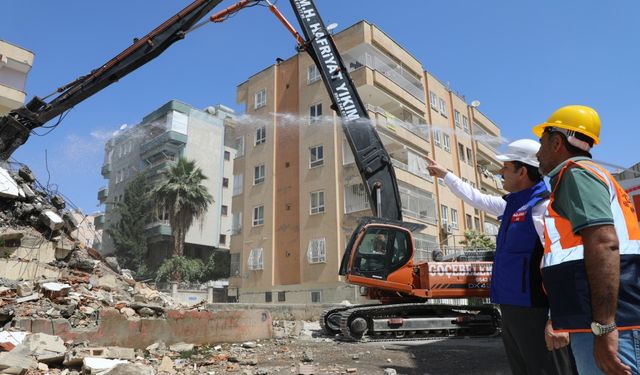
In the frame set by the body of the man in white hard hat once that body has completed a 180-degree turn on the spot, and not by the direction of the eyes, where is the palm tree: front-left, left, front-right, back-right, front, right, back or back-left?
back-left

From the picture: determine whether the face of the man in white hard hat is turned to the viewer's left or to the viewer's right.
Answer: to the viewer's left

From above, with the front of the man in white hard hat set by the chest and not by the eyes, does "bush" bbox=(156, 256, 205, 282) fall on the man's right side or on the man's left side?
on the man's right side

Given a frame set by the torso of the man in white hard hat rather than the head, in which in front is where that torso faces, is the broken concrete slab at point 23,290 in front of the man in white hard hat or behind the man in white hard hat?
in front

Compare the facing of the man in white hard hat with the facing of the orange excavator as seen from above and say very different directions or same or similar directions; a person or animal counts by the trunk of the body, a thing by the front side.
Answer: same or similar directions

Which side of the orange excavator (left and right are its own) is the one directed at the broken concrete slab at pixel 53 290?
front

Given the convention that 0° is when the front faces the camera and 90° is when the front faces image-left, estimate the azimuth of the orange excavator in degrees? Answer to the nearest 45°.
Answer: approximately 90°

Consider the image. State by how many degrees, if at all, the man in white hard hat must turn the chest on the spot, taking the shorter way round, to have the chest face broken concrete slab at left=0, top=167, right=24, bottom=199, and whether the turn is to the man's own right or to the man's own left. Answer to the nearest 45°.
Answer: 0° — they already face it

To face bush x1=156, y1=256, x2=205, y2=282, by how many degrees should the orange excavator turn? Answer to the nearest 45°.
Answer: approximately 90° to its right

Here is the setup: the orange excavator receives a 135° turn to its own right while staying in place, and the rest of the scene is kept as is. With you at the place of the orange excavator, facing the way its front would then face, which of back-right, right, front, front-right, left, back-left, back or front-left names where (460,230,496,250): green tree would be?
front

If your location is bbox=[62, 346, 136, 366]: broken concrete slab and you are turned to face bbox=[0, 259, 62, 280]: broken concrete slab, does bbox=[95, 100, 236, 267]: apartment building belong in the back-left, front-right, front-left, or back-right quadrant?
front-right

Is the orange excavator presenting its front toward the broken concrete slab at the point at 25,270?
yes

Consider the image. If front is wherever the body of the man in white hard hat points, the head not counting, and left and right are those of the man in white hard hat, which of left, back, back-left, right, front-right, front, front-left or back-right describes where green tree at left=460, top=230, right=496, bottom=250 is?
right

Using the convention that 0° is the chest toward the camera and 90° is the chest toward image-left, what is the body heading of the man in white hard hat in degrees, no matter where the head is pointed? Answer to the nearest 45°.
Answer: approximately 90°

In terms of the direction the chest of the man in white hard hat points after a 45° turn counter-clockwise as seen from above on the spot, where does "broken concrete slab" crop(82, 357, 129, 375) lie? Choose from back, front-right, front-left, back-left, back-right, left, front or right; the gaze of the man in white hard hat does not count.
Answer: front-right

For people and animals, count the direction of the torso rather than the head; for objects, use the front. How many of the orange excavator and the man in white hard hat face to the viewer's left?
2
